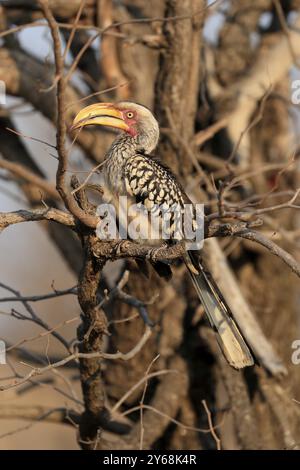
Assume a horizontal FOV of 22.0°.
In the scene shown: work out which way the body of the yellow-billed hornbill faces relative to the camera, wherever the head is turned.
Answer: to the viewer's left
